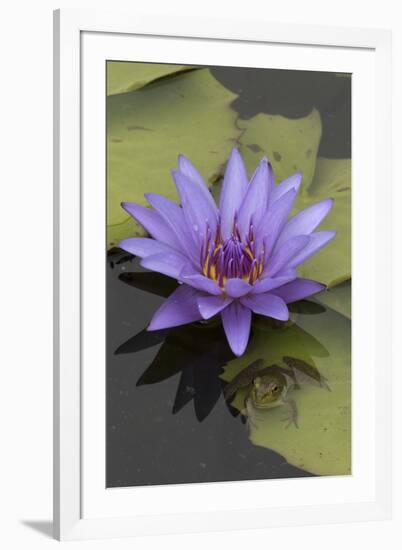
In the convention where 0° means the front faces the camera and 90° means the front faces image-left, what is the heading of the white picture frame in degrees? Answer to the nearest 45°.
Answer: approximately 315°
